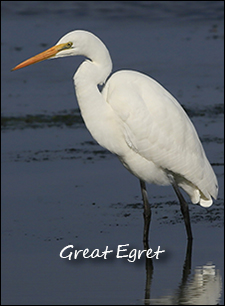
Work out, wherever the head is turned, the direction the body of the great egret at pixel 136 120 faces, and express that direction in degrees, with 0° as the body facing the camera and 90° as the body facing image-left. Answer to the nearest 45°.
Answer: approximately 90°
